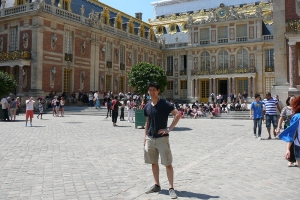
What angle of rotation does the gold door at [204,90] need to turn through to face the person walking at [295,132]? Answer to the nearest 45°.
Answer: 0° — it already faces them

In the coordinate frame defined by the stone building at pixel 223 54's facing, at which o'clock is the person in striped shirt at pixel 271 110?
The person in striped shirt is roughly at 12 o'clock from the stone building.

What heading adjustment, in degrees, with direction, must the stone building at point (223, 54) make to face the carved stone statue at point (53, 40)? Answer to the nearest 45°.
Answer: approximately 45° to its right

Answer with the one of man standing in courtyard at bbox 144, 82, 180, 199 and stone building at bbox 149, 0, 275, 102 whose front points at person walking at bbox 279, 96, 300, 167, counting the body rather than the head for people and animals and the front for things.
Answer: the stone building

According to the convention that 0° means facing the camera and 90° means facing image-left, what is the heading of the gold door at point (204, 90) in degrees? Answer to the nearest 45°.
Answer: approximately 0°

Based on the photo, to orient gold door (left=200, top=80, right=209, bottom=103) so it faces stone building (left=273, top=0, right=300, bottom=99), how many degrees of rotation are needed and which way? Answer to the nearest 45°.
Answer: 0° — it already faces it

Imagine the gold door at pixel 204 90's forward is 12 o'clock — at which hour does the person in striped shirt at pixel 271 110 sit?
The person in striped shirt is roughly at 12 o'clock from the gold door.

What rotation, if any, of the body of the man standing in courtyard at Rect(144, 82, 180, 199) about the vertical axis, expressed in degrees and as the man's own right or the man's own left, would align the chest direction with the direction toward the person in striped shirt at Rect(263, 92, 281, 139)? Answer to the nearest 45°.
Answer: approximately 180°

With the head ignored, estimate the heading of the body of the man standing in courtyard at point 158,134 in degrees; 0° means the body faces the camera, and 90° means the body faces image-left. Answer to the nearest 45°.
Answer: approximately 45°

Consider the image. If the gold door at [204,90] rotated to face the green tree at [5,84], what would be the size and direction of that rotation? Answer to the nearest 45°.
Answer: approximately 45° to its right

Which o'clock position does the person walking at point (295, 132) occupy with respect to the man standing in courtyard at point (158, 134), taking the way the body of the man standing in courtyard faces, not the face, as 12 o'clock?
The person walking is roughly at 8 o'clock from the man standing in courtyard.

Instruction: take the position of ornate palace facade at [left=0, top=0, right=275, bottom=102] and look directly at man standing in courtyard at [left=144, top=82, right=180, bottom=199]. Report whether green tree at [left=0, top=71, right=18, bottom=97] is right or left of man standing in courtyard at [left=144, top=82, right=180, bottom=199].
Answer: right

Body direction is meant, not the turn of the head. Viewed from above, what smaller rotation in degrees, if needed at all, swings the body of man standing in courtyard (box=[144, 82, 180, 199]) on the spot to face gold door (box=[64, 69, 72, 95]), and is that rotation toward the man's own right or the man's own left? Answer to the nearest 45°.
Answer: approximately 135° to the man's own right
